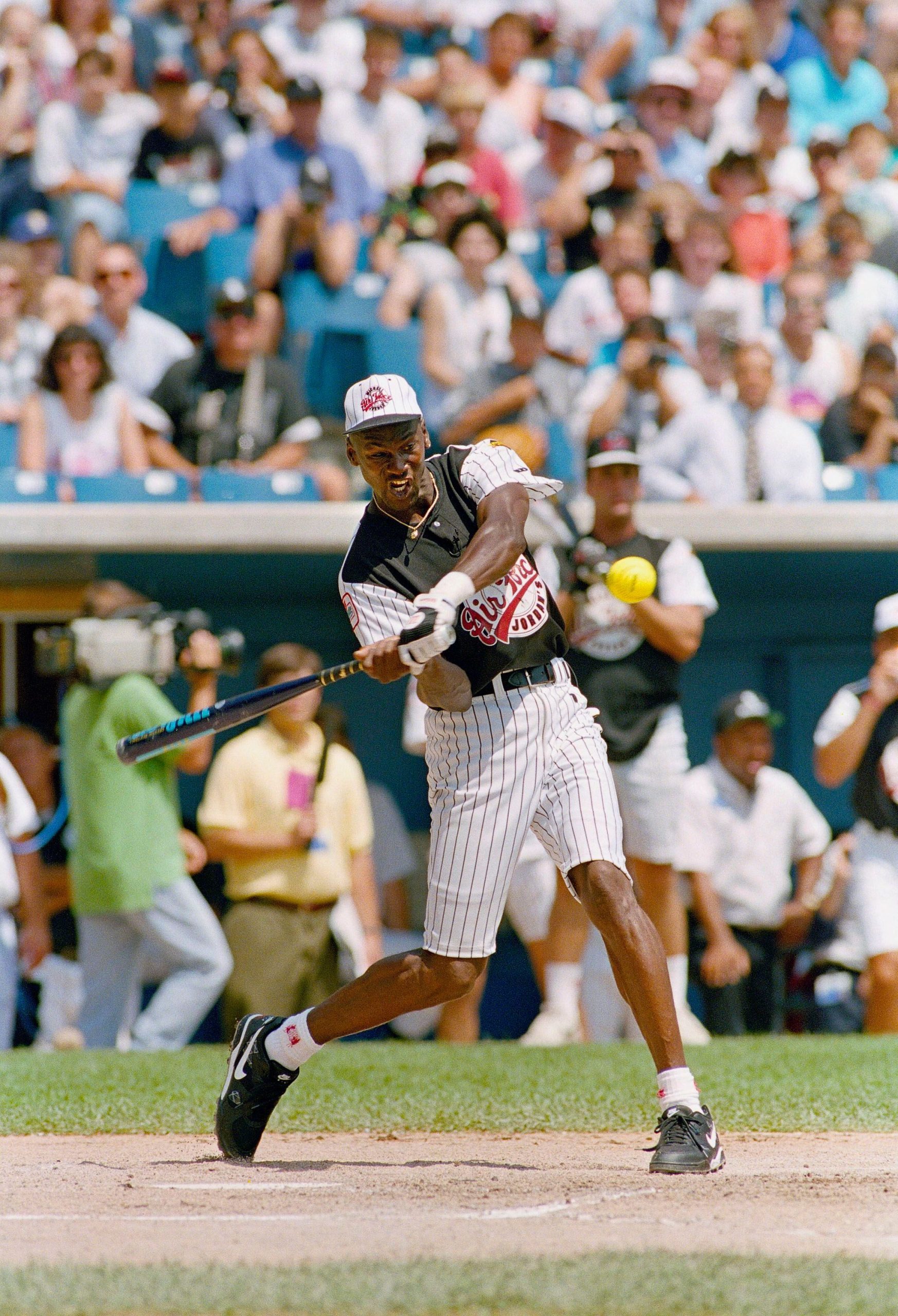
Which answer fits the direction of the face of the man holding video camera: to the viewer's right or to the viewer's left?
to the viewer's right

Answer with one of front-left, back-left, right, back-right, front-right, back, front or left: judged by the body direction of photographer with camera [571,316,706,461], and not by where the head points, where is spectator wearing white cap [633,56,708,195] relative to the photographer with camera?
back

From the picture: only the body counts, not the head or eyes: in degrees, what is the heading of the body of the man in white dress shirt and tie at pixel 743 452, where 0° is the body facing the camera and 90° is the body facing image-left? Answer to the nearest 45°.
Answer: approximately 0°

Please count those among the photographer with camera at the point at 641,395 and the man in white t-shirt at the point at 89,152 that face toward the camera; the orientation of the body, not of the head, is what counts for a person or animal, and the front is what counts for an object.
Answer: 2

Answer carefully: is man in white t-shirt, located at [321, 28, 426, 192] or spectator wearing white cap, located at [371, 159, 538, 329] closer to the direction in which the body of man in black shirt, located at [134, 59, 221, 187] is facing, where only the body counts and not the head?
the spectator wearing white cap

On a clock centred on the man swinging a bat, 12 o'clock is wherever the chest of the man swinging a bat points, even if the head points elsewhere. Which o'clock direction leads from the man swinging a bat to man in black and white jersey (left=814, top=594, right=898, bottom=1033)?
The man in black and white jersey is roughly at 7 o'clock from the man swinging a bat.

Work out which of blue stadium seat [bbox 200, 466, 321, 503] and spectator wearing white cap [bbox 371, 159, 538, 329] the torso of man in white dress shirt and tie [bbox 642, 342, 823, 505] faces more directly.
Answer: the blue stadium seat

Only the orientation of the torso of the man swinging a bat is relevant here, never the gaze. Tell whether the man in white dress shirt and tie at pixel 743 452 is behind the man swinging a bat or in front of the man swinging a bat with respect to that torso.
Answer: behind

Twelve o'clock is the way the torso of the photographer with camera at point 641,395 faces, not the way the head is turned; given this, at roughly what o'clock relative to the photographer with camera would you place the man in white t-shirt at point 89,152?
The man in white t-shirt is roughly at 4 o'clock from the photographer with camera.
